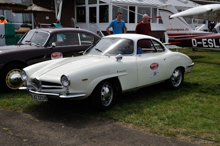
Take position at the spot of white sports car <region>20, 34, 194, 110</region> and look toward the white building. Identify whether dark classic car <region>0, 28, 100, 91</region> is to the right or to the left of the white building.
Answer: left

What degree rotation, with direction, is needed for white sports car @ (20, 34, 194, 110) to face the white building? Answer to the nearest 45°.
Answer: approximately 135° to its right

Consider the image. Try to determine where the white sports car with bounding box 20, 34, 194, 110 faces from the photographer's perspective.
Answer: facing the viewer and to the left of the viewer

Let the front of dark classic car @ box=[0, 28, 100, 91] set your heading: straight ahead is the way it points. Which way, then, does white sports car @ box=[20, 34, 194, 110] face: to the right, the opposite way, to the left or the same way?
the same way

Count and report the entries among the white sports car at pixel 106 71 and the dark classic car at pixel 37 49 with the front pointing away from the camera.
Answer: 0

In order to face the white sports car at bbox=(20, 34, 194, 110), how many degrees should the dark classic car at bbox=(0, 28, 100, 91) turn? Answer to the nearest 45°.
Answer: approximately 90° to its left

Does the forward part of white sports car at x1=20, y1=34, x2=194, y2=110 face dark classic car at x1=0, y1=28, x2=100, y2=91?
no
